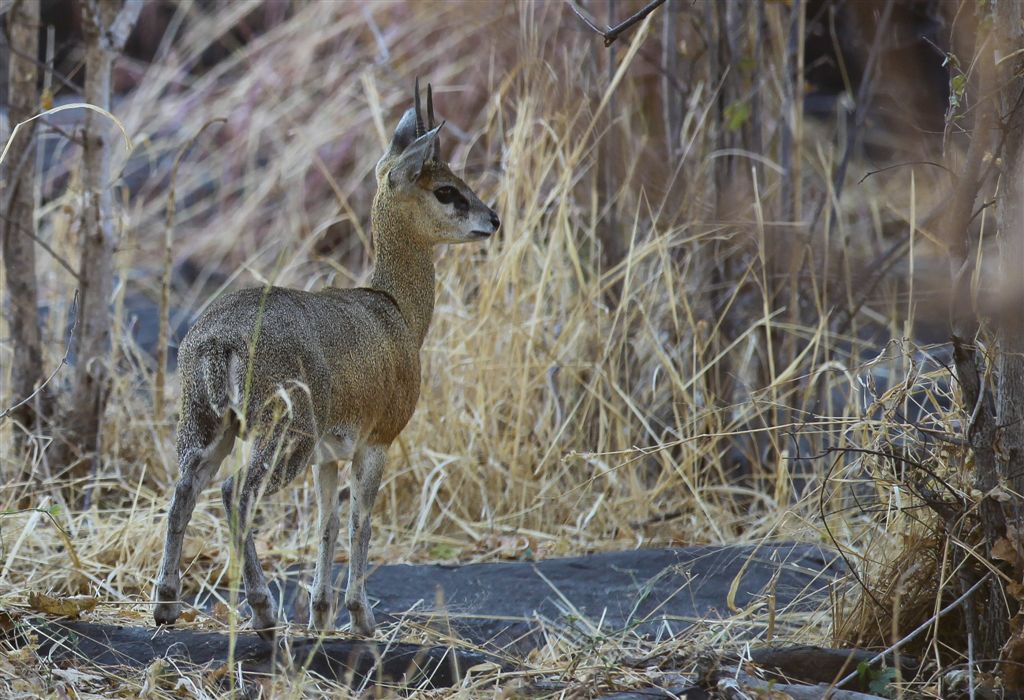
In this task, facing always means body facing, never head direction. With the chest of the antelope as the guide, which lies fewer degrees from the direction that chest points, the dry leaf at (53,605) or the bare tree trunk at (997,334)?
the bare tree trunk

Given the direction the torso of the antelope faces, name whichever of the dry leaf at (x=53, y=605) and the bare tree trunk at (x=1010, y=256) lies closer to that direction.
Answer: the bare tree trunk

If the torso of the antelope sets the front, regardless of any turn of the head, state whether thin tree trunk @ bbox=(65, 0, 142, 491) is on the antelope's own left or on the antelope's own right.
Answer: on the antelope's own left

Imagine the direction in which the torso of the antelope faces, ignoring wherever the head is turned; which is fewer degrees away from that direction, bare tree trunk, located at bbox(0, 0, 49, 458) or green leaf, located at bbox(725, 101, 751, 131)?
the green leaf

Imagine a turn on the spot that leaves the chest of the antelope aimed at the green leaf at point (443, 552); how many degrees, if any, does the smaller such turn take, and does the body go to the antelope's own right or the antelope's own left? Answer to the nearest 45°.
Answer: approximately 45° to the antelope's own left

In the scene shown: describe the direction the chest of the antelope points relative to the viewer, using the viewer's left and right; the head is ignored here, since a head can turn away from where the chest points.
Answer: facing away from the viewer and to the right of the viewer

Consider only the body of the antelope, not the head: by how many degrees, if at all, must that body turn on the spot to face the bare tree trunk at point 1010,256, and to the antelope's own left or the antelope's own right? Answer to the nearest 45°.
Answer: approximately 45° to the antelope's own right

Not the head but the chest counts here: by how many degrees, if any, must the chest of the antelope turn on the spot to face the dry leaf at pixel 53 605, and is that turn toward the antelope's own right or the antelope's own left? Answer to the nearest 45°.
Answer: approximately 135° to the antelope's own left

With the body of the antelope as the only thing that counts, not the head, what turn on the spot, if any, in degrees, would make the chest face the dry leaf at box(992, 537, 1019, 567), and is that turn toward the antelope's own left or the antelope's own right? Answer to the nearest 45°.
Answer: approximately 90° to the antelope's own right
